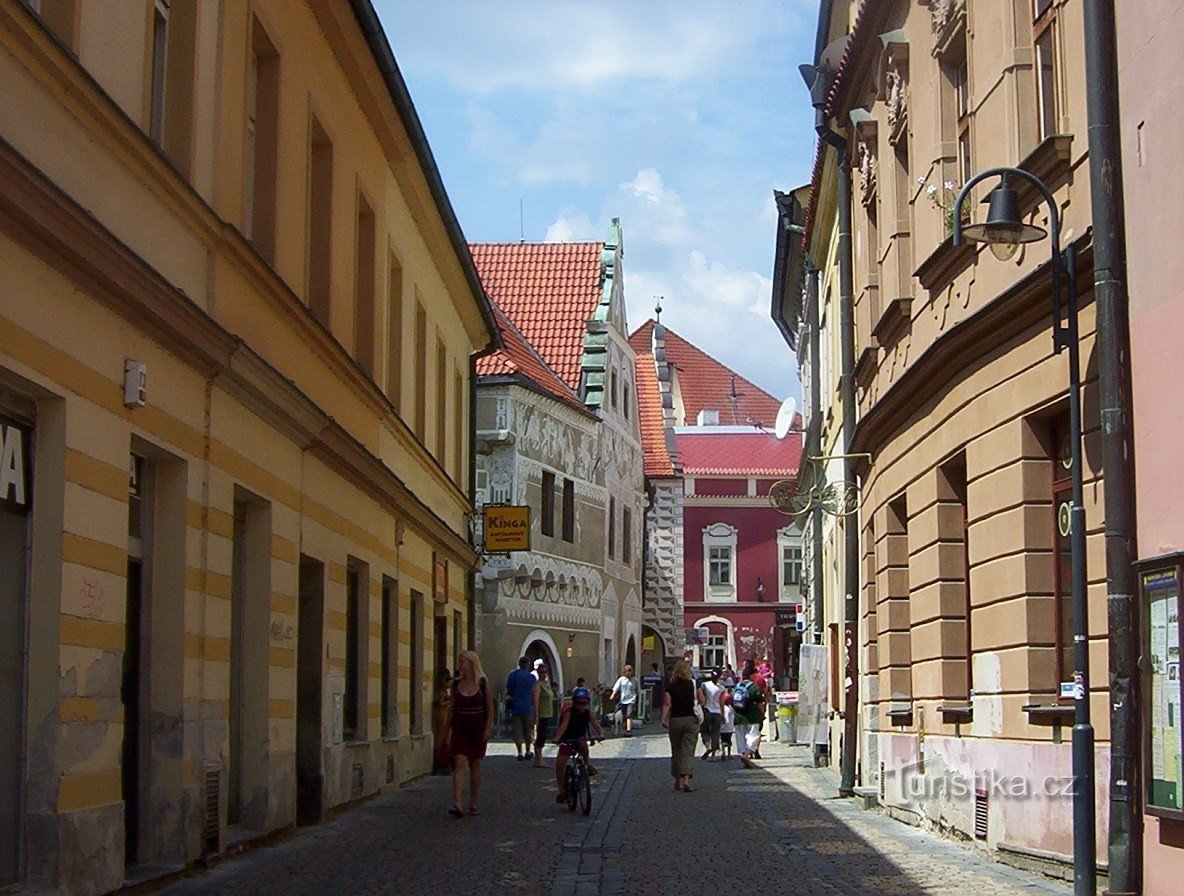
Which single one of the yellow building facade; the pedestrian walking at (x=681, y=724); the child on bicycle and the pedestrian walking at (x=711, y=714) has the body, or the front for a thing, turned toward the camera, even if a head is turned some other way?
the child on bicycle

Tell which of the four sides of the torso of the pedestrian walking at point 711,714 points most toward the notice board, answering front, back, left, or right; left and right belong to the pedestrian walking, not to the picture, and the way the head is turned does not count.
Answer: back

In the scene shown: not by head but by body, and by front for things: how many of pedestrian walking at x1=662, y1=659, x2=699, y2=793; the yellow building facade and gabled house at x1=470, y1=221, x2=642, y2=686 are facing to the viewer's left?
0

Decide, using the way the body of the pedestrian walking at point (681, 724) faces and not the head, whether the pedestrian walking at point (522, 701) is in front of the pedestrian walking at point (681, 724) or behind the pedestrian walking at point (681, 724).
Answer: in front

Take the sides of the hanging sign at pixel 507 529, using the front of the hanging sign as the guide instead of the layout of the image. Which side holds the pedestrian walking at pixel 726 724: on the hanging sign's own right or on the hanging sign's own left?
on the hanging sign's own left

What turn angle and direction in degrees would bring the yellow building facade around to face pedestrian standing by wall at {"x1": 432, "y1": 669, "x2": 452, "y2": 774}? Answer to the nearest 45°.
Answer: approximately 90° to its left

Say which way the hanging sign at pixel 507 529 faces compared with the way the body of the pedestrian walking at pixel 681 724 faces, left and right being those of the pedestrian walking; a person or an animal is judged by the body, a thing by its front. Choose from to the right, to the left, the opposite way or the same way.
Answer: the opposite way

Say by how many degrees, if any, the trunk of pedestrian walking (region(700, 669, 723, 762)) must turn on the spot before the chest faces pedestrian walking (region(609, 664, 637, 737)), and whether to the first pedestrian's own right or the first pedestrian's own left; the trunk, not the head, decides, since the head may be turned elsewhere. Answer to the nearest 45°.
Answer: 0° — they already face them

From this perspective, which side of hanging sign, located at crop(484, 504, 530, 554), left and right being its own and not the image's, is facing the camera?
front

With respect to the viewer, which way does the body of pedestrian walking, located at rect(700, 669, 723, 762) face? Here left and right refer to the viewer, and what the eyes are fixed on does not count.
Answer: facing away from the viewer

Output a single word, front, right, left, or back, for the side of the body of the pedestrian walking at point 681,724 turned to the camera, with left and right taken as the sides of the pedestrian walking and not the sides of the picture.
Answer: back

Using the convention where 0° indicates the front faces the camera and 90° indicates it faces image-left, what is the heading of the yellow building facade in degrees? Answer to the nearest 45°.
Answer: approximately 270°

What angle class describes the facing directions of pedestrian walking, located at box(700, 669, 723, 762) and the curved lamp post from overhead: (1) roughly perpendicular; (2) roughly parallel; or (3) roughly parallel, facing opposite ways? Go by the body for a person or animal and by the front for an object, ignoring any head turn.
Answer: roughly perpendicular

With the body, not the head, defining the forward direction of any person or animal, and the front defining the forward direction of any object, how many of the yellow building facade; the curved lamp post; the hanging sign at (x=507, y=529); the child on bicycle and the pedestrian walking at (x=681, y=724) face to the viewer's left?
1

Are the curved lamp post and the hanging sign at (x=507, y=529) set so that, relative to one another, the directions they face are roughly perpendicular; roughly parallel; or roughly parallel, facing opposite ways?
roughly perpendicular

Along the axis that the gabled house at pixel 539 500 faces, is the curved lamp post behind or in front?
in front

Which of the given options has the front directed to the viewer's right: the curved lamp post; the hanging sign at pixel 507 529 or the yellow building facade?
the yellow building facade
